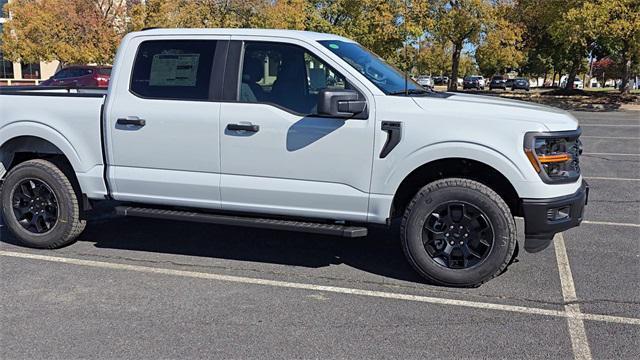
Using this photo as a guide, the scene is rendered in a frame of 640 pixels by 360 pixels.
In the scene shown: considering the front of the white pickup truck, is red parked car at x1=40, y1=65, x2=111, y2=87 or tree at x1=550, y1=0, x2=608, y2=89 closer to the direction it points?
the tree

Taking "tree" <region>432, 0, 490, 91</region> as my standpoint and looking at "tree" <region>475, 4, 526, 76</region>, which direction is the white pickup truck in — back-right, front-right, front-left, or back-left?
back-right

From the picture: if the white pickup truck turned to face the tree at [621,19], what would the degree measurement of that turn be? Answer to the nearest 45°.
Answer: approximately 45° to its left

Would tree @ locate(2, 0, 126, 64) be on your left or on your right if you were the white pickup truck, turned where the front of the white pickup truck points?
on your left

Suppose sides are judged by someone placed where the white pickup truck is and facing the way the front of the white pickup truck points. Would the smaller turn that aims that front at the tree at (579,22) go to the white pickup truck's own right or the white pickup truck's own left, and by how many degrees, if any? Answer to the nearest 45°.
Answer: approximately 45° to the white pickup truck's own left

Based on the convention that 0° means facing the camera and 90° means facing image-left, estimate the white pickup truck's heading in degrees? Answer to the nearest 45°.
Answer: approximately 270°

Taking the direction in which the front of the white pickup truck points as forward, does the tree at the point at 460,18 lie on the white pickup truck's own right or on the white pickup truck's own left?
on the white pickup truck's own left

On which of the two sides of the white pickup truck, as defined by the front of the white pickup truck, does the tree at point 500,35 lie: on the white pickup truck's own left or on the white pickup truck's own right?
on the white pickup truck's own left

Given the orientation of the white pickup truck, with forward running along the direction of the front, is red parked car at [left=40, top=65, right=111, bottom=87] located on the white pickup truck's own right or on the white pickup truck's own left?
on the white pickup truck's own left

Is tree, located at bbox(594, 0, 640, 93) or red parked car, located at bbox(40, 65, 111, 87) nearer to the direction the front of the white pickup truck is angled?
the tree
